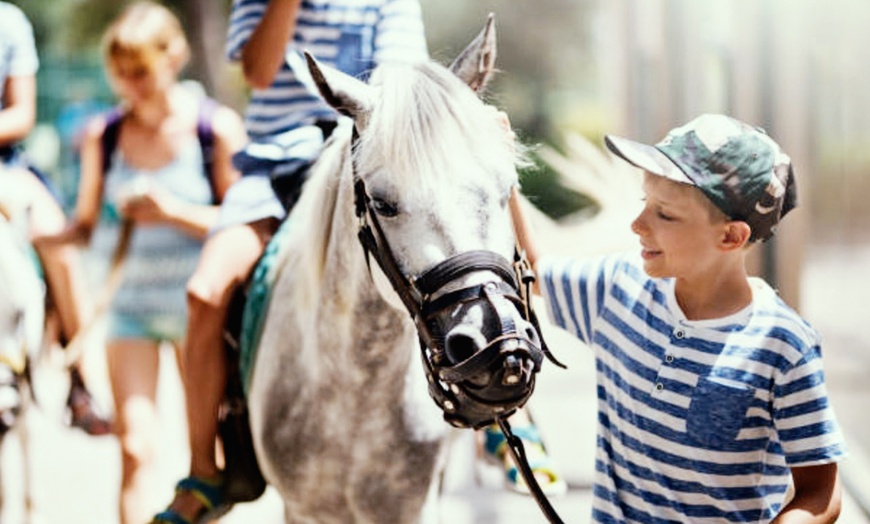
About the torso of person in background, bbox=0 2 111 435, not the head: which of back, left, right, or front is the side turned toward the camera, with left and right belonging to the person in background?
front

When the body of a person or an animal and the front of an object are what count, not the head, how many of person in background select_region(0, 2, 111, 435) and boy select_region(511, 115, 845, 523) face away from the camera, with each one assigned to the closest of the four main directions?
0

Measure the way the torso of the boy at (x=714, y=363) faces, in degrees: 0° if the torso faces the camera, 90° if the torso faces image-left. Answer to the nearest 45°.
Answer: approximately 45°

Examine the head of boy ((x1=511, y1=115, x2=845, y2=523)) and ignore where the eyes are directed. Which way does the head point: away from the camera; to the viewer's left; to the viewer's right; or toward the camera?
to the viewer's left
